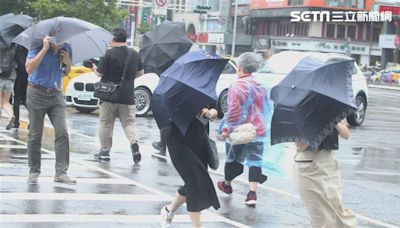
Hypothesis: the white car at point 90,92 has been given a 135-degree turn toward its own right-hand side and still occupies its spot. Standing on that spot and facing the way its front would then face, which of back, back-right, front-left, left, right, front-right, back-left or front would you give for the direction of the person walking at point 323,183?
back

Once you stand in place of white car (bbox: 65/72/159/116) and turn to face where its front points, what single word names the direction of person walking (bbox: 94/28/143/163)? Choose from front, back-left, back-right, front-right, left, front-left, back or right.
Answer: front-left

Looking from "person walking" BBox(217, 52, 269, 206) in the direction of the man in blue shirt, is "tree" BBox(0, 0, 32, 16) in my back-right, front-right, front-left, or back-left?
front-right

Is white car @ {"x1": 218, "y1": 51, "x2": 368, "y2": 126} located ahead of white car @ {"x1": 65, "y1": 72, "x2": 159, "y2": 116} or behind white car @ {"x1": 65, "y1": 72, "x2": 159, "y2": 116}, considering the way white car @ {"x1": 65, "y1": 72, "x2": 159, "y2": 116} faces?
behind

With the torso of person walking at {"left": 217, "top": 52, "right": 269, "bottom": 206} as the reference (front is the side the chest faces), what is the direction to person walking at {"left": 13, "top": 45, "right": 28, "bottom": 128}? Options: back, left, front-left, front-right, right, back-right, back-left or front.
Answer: front

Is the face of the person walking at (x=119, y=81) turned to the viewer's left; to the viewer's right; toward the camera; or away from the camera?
away from the camera

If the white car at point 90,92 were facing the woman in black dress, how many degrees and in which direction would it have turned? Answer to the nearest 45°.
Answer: approximately 45° to its left

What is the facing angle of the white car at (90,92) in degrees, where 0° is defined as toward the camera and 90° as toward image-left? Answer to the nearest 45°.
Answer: approximately 45°

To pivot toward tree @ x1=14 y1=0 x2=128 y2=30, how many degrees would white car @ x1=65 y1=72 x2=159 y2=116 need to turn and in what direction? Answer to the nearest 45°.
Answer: approximately 135° to its right
